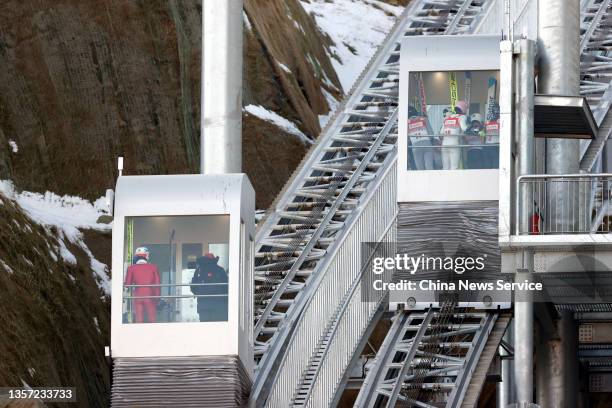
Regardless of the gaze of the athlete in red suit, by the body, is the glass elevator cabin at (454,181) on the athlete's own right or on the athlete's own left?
on the athlete's own right

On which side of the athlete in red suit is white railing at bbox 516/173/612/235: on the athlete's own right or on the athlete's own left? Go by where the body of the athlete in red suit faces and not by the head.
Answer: on the athlete's own right

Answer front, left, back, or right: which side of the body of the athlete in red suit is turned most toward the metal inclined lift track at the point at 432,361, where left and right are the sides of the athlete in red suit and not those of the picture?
right

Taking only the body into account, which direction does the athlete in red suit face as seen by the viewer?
away from the camera

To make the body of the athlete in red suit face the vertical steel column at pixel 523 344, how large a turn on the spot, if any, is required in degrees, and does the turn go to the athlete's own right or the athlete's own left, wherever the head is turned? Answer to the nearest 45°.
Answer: approximately 90° to the athlete's own right

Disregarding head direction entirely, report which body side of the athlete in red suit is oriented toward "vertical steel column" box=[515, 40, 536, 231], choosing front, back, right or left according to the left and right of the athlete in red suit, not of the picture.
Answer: right
